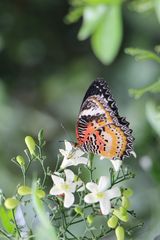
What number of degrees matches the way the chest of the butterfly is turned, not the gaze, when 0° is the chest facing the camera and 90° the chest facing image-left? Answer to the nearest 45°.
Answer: approximately 90°
